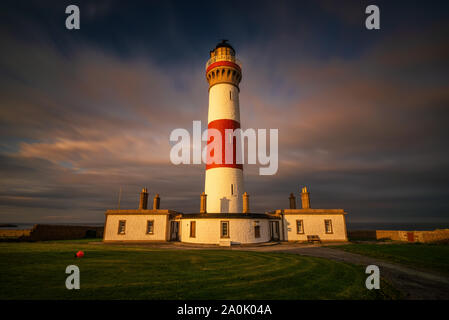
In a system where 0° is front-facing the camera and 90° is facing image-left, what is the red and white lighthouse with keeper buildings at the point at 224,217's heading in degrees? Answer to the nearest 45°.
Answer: approximately 0°

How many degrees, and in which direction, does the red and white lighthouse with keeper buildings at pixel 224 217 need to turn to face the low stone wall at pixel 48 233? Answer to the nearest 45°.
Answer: approximately 90° to its right

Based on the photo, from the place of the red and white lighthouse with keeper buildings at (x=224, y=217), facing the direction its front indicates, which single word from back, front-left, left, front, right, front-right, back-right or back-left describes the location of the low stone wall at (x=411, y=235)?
left

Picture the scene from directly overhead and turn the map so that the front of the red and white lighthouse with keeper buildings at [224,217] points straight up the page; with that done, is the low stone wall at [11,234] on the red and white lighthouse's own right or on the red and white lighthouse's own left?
on the red and white lighthouse's own right
